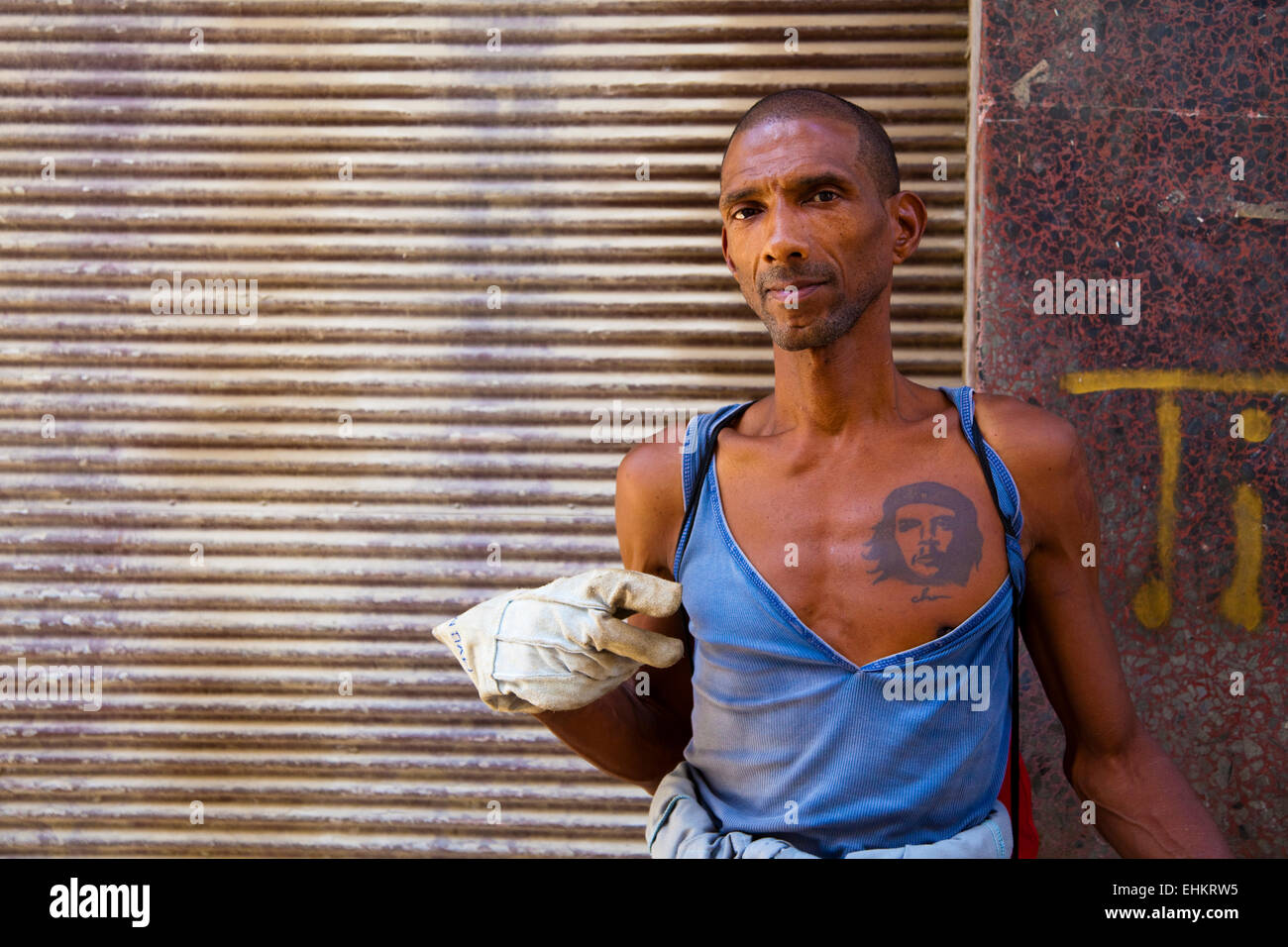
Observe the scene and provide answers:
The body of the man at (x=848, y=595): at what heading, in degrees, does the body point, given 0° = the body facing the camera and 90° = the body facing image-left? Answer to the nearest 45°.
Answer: approximately 0°
